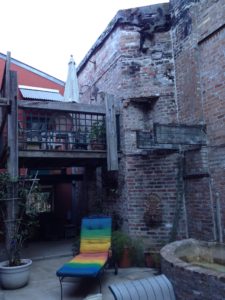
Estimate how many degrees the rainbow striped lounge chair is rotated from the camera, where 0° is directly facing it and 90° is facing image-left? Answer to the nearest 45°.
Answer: approximately 0°

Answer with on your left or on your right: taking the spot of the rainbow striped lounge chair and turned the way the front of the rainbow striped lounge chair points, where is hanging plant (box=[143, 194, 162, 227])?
on your left

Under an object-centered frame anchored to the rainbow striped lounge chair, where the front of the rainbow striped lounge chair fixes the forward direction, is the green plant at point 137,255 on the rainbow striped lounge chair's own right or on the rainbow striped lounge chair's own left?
on the rainbow striped lounge chair's own left

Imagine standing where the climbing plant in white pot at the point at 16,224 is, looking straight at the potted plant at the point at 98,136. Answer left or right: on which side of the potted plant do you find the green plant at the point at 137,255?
right

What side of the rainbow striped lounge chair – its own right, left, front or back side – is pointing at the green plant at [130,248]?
left

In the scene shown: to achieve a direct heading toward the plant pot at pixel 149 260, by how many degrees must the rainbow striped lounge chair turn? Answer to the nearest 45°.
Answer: approximately 90° to its left

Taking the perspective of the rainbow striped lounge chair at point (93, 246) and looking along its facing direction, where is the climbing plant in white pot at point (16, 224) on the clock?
The climbing plant in white pot is roughly at 3 o'clock from the rainbow striped lounge chair.
